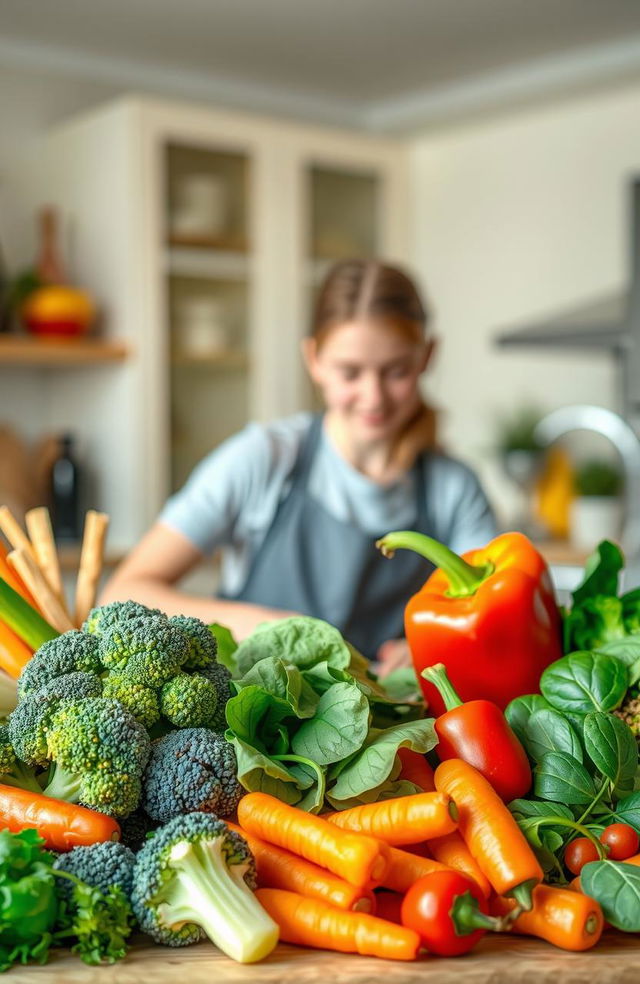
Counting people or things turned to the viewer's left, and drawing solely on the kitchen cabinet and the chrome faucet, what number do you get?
1

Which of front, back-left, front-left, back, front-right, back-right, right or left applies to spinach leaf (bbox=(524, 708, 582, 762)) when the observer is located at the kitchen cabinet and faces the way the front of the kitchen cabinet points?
front-right

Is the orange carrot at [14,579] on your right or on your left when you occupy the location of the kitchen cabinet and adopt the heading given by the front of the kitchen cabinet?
on your right

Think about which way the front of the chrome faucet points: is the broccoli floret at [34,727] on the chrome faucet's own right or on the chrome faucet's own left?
on the chrome faucet's own left

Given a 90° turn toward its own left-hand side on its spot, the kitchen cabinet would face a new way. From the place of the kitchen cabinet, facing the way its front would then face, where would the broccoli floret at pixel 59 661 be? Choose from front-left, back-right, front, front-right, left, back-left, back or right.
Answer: back-right

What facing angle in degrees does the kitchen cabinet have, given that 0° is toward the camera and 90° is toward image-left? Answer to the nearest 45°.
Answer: approximately 315°

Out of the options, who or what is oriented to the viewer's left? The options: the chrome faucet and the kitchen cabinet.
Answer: the chrome faucet

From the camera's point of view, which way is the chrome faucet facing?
to the viewer's left

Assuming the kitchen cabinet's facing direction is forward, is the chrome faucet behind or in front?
in front

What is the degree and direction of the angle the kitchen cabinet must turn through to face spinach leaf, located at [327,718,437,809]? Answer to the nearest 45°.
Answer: approximately 45° to its right

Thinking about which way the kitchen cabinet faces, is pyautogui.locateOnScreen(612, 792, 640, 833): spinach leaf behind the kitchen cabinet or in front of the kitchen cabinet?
in front

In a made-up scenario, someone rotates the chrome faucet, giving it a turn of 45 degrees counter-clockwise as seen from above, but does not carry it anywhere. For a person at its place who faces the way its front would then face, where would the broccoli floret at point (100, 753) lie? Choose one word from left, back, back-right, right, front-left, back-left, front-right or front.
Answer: front-left

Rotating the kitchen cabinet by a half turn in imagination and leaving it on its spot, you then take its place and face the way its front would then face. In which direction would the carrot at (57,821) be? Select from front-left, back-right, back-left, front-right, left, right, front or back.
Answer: back-left
